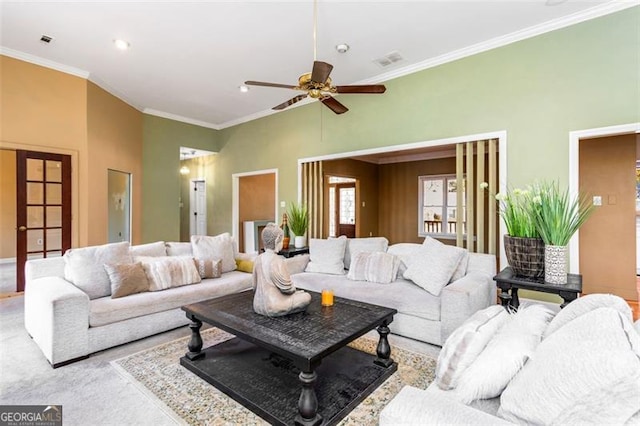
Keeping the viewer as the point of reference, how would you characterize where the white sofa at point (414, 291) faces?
facing the viewer and to the left of the viewer

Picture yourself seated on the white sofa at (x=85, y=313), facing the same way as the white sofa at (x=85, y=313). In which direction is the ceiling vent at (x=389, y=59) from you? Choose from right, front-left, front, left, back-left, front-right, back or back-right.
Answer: front-left

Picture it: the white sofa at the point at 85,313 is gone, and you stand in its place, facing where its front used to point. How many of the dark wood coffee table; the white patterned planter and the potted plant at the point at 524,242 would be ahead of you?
3

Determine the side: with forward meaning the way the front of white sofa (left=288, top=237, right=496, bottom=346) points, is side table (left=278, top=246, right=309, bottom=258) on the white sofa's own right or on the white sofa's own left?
on the white sofa's own right

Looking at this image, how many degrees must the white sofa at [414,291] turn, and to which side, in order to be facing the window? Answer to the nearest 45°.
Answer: approximately 135° to its right

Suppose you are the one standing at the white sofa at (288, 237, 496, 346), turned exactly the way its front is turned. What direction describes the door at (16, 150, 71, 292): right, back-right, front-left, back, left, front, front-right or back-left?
front-right

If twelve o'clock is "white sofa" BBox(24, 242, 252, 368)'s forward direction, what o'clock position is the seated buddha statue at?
The seated buddha statue is roughly at 12 o'clock from the white sofa.

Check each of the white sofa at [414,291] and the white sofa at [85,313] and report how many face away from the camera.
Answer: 0

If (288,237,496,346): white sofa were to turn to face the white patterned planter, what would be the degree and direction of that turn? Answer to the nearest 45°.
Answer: approximately 135° to its left

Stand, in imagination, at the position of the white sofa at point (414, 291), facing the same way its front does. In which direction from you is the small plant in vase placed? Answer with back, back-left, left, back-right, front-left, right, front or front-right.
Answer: right

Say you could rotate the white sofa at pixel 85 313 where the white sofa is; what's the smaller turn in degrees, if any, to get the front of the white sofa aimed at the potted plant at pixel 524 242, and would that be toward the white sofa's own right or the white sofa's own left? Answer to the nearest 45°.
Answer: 0° — it already faces it

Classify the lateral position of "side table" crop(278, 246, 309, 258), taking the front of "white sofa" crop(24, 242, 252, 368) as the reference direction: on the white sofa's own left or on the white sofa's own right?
on the white sofa's own left

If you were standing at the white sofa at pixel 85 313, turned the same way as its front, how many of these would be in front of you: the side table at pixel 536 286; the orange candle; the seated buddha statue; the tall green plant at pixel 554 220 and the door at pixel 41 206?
4

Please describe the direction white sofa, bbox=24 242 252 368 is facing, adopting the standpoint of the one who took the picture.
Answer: facing the viewer and to the right of the viewer

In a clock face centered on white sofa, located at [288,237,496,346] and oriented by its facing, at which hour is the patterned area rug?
The patterned area rug is roughly at 12 o'clock from the white sofa.

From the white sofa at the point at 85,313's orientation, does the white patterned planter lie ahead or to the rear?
ahead
